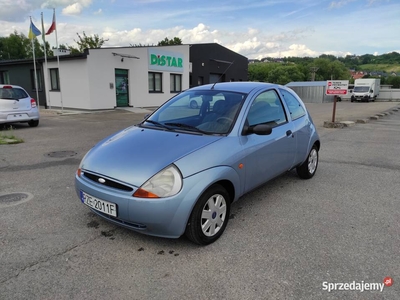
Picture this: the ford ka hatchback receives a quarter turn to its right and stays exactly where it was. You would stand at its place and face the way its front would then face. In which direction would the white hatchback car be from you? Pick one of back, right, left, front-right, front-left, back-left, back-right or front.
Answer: front

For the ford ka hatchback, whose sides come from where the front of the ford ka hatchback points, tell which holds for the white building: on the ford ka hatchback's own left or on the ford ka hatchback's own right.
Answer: on the ford ka hatchback's own right

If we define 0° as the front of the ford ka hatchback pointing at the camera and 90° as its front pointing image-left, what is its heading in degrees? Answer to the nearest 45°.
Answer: approximately 45°
